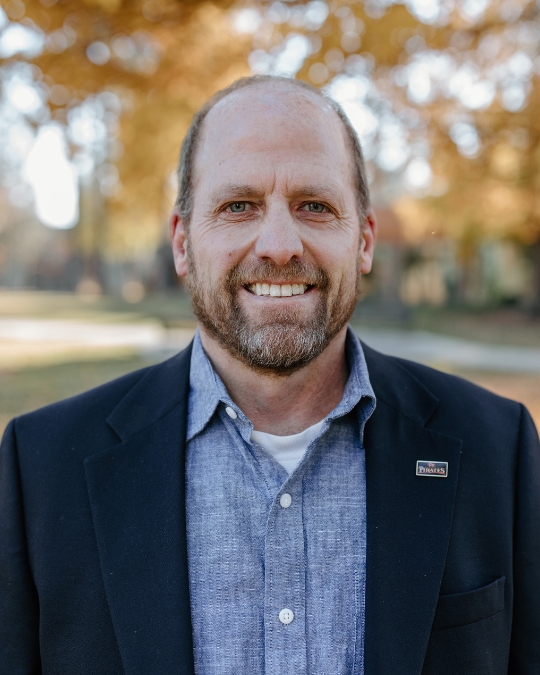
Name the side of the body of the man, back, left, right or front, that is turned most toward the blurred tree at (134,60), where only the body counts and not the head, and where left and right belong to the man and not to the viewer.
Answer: back

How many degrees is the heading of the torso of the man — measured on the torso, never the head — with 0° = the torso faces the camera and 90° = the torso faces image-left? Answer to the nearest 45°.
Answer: approximately 0°
